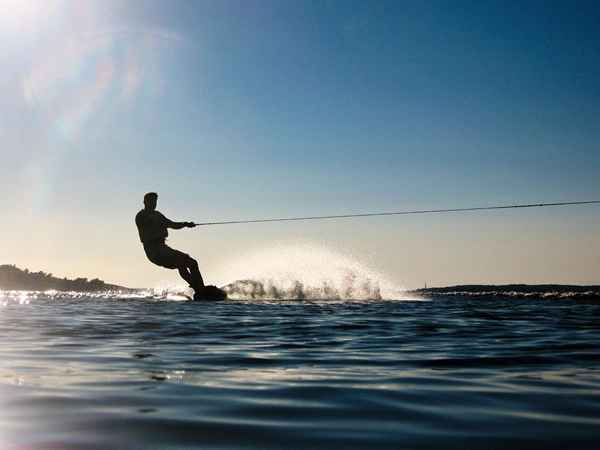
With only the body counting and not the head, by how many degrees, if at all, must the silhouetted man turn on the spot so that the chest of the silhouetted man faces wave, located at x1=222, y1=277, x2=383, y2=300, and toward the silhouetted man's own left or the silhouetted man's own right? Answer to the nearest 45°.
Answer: approximately 45° to the silhouetted man's own left

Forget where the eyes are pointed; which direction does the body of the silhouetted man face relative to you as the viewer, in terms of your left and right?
facing to the right of the viewer
